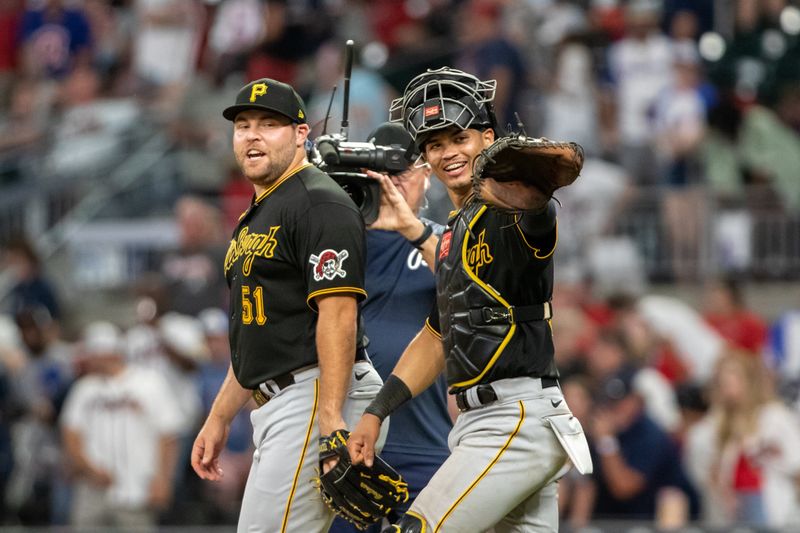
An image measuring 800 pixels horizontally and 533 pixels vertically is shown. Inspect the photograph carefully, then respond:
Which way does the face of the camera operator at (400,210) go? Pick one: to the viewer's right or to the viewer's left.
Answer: to the viewer's left

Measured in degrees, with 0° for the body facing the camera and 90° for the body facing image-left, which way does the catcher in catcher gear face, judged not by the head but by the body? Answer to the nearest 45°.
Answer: approximately 45°

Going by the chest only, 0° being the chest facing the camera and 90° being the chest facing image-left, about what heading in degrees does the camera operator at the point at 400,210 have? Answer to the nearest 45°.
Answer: approximately 45°

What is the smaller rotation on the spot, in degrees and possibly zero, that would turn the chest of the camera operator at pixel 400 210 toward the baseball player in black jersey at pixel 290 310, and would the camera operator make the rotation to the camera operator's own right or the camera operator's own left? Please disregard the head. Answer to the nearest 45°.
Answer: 0° — they already face them

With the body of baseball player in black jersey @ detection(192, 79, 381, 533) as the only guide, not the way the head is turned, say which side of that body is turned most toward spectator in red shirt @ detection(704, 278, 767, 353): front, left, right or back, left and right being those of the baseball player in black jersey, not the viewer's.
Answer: back

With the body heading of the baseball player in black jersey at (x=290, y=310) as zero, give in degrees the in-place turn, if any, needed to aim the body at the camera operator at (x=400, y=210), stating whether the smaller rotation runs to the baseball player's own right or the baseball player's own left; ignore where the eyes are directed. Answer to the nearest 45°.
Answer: approximately 180°

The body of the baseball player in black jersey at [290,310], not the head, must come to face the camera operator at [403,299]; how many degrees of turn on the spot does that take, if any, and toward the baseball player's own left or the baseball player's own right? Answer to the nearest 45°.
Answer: approximately 180°

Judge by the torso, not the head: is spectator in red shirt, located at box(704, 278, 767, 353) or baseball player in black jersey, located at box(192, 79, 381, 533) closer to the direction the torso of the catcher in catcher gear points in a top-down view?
the baseball player in black jersey
